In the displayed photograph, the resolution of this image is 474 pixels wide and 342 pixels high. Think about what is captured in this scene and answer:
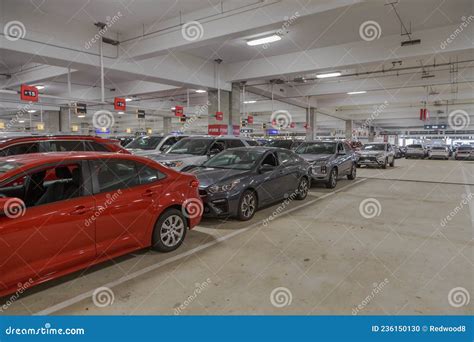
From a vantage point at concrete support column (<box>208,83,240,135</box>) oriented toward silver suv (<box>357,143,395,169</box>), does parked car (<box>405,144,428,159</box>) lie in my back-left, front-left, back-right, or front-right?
front-left

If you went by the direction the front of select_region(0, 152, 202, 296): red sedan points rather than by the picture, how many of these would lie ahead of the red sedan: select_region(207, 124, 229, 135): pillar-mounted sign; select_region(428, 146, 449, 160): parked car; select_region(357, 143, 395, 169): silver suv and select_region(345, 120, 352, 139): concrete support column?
0

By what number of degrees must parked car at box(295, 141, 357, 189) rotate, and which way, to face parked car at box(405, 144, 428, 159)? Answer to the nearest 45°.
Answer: approximately 135° to its right

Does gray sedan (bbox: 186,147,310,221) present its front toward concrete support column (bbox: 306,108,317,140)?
no

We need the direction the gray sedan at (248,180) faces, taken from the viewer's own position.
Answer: facing the viewer and to the left of the viewer

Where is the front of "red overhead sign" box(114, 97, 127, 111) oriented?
toward the camera

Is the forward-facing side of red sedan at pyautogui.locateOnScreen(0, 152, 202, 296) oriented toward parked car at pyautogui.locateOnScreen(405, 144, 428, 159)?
no

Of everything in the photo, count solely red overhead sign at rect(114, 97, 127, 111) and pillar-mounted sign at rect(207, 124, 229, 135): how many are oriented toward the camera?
2

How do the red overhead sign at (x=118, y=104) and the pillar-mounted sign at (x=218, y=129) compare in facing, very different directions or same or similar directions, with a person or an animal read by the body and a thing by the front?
same or similar directions

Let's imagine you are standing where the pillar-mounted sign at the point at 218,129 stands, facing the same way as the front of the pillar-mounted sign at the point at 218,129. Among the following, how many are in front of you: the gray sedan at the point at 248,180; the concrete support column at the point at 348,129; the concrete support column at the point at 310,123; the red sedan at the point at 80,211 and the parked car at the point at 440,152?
2

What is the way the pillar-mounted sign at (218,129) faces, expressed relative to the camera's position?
facing the viewer

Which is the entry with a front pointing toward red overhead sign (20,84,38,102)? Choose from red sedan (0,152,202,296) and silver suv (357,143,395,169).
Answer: the silver suv

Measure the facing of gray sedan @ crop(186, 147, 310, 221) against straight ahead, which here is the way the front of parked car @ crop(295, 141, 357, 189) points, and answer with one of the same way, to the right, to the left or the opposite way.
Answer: the same way

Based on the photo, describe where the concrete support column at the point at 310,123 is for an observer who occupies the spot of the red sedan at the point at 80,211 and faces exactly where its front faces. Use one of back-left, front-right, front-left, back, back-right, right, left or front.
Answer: back

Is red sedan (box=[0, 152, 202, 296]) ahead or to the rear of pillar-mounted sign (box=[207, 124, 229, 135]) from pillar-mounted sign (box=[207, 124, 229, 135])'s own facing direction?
ahead
